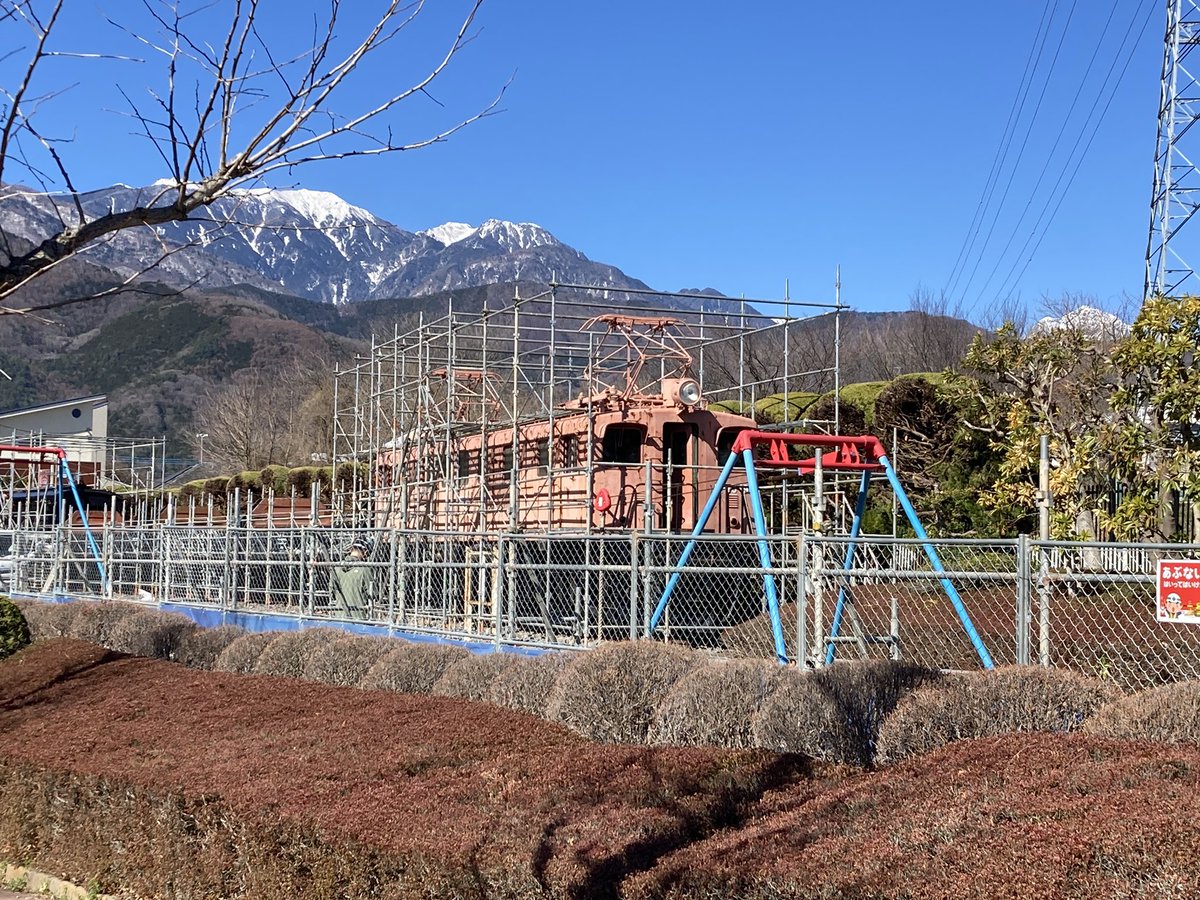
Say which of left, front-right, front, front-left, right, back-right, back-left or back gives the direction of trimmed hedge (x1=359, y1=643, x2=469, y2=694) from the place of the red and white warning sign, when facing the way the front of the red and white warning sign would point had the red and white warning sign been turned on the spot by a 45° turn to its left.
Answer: back-right

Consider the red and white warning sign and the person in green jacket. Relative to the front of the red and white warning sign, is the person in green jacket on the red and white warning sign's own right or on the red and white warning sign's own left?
on the red and white warning sign's own right

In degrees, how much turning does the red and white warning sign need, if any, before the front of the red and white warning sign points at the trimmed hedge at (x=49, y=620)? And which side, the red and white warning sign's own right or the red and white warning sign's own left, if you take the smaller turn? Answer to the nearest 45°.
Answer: approximately 90° to the red and white warning sign's own right

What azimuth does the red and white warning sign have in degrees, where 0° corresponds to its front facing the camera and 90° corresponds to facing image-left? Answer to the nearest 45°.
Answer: approximately 0°

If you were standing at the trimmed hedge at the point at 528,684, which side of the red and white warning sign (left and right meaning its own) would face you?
right

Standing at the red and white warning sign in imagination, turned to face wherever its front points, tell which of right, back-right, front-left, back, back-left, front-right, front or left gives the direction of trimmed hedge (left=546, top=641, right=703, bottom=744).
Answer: right

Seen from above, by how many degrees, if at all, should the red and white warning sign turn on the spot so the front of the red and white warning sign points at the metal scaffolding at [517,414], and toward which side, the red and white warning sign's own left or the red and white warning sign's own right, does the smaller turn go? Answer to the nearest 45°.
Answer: approximately 135° to the red and white warning sign's own right

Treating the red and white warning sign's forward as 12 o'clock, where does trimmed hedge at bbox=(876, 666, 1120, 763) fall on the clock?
The trimmed hedge is roughly at 2 o'clock from the red and white warning sign.

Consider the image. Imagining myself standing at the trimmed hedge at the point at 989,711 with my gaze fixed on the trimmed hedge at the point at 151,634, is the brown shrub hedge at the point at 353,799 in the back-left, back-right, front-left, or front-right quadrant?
front-left

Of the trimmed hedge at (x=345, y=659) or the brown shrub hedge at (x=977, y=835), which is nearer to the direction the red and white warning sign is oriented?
the brown shrub hedge

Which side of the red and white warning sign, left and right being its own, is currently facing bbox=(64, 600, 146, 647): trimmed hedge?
right

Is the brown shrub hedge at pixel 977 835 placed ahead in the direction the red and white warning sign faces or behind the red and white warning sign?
ahead

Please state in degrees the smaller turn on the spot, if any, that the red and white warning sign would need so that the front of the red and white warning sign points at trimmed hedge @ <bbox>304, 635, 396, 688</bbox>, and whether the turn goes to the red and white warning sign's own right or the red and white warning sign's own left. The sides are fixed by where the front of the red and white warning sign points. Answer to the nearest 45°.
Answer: approximately 90° to the red and white warning sign's own right
